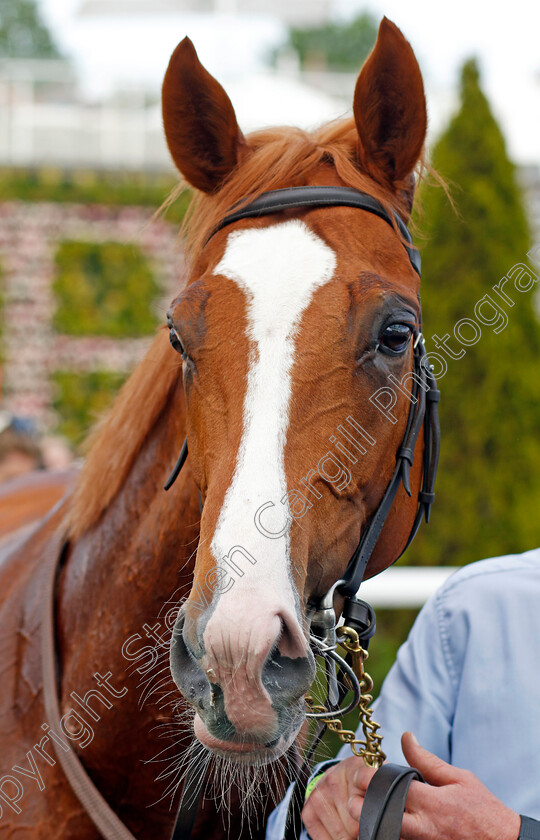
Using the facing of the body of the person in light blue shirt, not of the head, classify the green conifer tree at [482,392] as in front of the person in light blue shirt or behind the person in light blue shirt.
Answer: behind

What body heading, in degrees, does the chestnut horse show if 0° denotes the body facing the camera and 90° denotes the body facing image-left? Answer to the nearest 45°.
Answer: approximately 315°

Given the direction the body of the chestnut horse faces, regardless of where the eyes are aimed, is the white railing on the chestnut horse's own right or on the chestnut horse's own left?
on the chestnut horse's own left

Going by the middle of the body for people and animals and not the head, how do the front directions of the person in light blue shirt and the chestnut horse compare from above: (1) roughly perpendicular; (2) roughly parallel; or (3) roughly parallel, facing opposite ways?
roughly perpendicular

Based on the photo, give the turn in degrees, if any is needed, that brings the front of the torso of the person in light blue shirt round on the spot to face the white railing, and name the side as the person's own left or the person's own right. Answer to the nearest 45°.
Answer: approximately 135° to the person's own right

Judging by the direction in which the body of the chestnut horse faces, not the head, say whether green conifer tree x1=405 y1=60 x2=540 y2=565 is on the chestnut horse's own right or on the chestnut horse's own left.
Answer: on the chestnut horse's own left

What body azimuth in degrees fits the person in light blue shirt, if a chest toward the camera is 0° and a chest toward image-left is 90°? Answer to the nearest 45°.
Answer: approximately 45°
